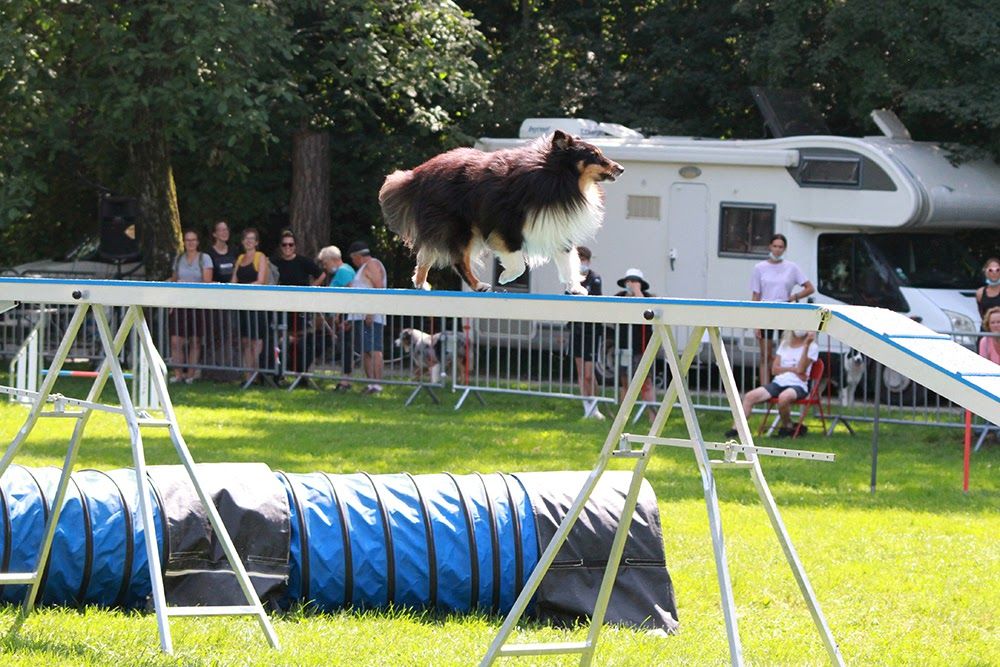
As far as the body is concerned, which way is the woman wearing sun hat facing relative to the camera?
toward the camera

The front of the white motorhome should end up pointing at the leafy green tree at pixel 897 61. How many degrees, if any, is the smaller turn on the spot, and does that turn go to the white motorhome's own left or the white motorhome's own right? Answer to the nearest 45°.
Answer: approximately 90° to the white motorhome's own left

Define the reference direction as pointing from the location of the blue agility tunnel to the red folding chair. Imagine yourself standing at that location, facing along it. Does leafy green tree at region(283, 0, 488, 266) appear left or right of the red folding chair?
left

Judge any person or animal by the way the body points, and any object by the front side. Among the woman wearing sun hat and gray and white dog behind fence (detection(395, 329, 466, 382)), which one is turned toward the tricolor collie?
the woman wearing sun hat

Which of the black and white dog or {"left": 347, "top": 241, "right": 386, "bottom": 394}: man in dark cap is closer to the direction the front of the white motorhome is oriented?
the black and white dog

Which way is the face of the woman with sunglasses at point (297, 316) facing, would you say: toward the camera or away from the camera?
toward the camera

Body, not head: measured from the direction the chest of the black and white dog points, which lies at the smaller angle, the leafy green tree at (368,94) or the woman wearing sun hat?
the woman wearing sun hat

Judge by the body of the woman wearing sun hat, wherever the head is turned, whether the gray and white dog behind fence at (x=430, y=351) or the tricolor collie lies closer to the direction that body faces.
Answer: the tricolor collie

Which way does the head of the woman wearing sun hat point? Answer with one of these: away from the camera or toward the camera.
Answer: toward the camera

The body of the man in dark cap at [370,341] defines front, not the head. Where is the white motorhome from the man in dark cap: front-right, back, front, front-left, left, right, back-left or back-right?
back

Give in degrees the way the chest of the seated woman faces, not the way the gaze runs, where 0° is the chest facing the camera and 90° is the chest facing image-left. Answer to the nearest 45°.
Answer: approximately 45°

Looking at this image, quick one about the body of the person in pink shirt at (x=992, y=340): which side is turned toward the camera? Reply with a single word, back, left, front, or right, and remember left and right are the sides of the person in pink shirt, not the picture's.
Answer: front

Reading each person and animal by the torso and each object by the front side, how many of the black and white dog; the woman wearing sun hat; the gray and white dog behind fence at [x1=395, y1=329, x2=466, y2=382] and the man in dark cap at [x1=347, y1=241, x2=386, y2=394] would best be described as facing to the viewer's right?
0

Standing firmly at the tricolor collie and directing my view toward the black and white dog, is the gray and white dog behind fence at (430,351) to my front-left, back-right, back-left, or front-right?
front-left

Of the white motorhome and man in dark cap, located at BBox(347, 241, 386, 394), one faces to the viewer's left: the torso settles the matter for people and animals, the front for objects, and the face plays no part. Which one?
the man in dark cap

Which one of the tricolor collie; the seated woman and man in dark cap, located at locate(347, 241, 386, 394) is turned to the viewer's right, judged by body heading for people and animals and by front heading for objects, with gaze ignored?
the tricolor collie

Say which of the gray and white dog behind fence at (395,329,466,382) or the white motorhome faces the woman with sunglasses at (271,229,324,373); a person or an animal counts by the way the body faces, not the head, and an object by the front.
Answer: the gray and white dog behind fence

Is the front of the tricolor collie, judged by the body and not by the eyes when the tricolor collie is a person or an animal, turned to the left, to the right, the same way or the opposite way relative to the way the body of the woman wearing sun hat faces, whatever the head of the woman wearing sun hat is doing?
to the left

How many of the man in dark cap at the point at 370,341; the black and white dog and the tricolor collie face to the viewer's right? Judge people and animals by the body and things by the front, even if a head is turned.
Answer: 1
